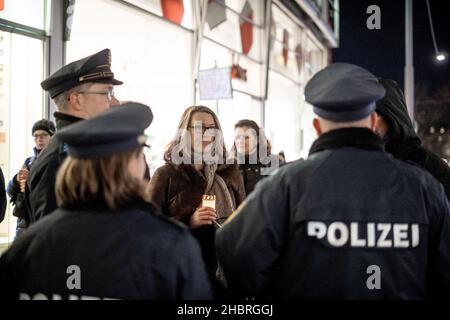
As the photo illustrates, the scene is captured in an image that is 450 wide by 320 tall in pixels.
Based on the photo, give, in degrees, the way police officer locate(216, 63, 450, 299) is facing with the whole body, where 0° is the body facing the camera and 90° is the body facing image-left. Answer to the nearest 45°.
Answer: approximately 180°

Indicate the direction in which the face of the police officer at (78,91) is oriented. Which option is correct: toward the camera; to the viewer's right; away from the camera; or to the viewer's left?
to the viewer's right

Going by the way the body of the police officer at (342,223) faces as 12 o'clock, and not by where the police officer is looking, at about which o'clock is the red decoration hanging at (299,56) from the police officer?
The red decoration hanging is roughly at 12 o'clock from the police officer.

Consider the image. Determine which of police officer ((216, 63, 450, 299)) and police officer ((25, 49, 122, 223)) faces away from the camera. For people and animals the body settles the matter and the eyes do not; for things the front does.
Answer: police officer ((216, 63, 450, 299))

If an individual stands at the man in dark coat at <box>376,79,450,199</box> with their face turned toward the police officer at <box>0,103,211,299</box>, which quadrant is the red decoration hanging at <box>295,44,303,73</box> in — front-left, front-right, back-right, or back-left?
back-right

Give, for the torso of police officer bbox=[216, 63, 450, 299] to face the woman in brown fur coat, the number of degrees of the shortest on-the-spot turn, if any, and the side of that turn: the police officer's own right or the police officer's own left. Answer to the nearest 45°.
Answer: approximately 45° to the police officer's own left

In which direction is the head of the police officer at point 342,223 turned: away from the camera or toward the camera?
away from the camera

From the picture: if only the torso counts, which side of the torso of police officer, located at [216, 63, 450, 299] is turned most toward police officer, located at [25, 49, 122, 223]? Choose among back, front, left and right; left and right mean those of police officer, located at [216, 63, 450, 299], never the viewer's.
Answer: left

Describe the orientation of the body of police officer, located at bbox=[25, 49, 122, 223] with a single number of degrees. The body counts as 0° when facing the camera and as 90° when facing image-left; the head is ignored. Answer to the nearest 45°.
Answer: approximately 270°

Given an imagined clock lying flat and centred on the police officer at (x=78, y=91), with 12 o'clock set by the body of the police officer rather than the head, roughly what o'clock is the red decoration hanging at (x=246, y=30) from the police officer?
The red decoration hanging is roughly at 10 o'clock from the police officer.

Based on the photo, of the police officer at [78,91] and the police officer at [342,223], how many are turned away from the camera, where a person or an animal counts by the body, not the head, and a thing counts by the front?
1

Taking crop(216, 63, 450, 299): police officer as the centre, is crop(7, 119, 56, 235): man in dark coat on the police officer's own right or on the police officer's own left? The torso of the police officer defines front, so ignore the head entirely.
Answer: on the police officer's own left

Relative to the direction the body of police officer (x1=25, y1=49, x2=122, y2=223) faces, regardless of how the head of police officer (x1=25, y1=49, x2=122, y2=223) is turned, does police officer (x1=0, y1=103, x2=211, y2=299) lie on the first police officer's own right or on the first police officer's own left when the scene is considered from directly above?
on the first police officer's own right
